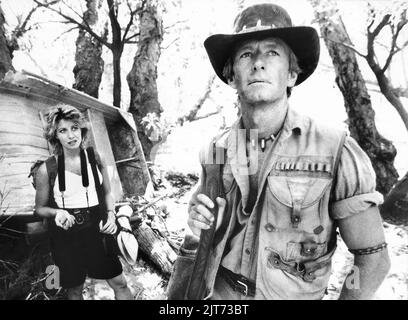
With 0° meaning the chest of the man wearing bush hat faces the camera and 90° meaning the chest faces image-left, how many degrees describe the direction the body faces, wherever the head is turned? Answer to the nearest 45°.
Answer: approximately 45°

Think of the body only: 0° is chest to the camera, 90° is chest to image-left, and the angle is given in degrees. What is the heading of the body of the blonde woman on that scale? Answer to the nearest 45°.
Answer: approximately 0°

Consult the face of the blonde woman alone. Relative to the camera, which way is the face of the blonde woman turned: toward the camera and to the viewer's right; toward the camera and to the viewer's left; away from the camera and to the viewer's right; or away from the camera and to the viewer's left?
toward the camera and to the viewer's right

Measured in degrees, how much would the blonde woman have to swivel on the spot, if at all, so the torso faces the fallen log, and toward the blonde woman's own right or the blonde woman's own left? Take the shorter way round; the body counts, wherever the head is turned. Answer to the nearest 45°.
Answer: approximately 90° to the blonde woman's own left

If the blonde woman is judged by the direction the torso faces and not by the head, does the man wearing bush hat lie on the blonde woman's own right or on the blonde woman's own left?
on the blonde woman's own left

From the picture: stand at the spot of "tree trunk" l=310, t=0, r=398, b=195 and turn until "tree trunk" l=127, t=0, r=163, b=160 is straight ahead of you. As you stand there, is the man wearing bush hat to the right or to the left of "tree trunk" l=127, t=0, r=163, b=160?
left

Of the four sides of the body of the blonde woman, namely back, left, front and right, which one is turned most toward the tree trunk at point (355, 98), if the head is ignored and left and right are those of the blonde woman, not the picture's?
left
